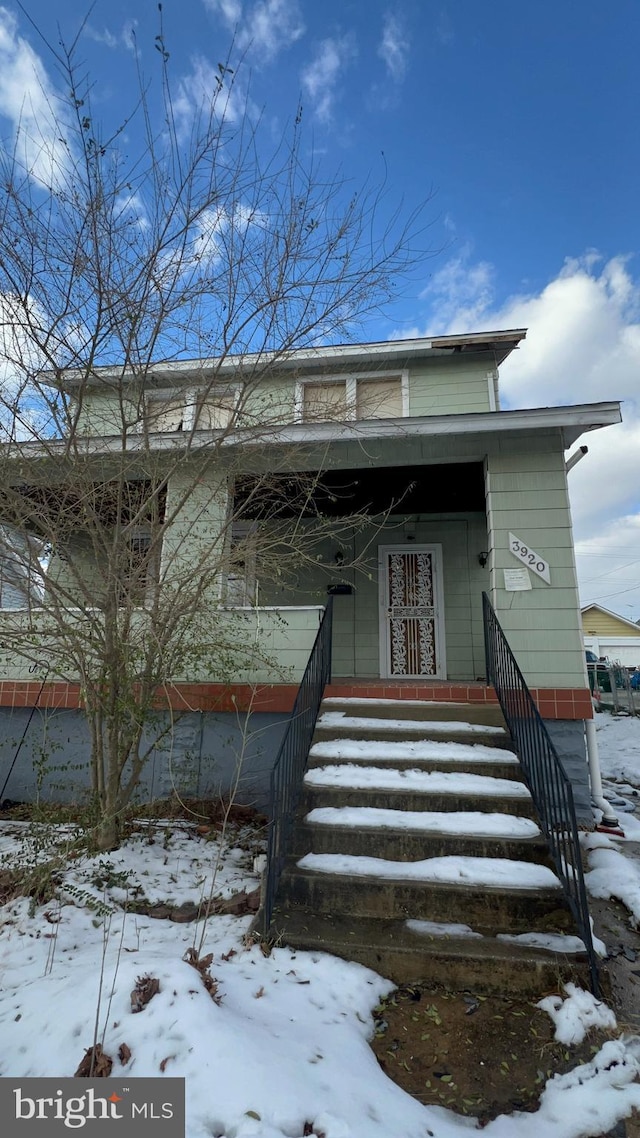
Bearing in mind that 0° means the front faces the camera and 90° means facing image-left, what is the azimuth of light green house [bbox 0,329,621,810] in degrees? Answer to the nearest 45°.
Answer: approximately 0°

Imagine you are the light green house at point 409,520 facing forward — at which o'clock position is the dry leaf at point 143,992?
The dry leaf is roughly at 1 o'clock from the light green house.

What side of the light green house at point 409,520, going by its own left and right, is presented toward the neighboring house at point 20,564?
right

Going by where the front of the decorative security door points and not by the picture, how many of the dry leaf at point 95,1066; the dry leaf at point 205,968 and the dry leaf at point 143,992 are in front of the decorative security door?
3

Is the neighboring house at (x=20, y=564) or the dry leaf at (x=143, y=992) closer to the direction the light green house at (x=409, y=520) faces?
the dry leaf

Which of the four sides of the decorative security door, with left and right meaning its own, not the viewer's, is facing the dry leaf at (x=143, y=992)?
front

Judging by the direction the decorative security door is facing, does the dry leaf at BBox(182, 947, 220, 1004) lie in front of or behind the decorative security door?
in front

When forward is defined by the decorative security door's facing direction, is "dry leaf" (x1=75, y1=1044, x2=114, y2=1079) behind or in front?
in front
